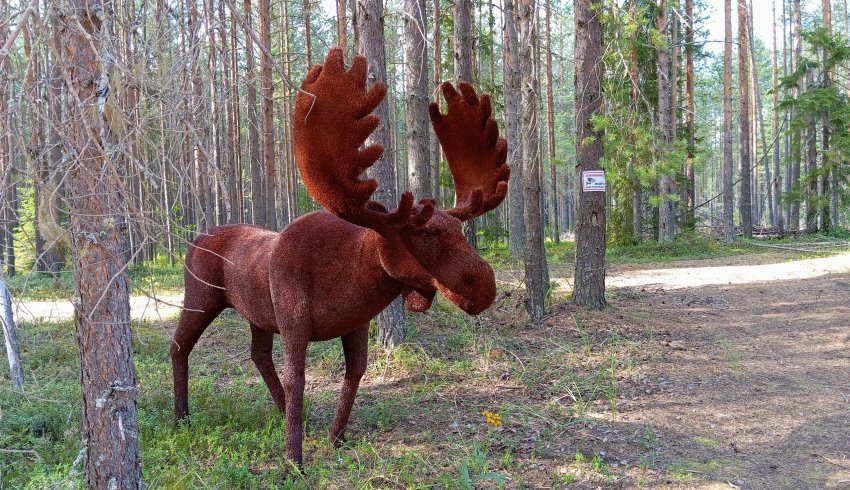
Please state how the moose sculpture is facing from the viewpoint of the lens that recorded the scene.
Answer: facing the viewer and to the right of the viewer

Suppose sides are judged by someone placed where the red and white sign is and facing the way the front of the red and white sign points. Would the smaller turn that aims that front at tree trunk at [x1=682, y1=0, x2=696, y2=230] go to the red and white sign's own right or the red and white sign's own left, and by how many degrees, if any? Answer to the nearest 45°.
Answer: approximately 180°

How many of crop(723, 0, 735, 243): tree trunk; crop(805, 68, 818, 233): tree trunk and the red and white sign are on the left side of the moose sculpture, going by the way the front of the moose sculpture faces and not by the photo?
3

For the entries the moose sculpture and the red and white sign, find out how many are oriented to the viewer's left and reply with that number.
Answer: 0

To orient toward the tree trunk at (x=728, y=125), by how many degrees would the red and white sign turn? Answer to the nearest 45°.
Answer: approximately 180°

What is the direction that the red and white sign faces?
toward the camera

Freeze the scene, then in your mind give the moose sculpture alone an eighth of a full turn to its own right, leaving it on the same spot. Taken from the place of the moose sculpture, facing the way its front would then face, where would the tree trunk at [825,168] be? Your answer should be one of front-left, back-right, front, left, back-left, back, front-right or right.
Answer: back-left

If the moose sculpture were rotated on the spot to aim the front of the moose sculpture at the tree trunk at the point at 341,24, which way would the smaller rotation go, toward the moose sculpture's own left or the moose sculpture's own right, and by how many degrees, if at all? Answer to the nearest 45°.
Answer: approximately 135° to the moose sculpture's own left

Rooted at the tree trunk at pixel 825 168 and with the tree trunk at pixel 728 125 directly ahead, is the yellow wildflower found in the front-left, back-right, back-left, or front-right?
front-left

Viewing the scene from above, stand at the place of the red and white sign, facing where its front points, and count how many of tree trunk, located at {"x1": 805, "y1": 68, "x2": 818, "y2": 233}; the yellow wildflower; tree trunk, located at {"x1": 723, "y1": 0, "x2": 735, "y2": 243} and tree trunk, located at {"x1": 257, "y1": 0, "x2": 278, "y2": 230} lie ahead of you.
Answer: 1

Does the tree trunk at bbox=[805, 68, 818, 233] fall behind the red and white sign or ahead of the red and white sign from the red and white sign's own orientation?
behind

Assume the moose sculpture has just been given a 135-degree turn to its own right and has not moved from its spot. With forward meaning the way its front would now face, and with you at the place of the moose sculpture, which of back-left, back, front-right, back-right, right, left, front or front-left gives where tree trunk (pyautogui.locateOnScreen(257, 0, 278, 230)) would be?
right

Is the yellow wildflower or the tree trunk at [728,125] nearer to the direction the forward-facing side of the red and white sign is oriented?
the yellow wildflower

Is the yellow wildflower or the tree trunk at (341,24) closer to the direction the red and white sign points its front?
the yellow wildflower
